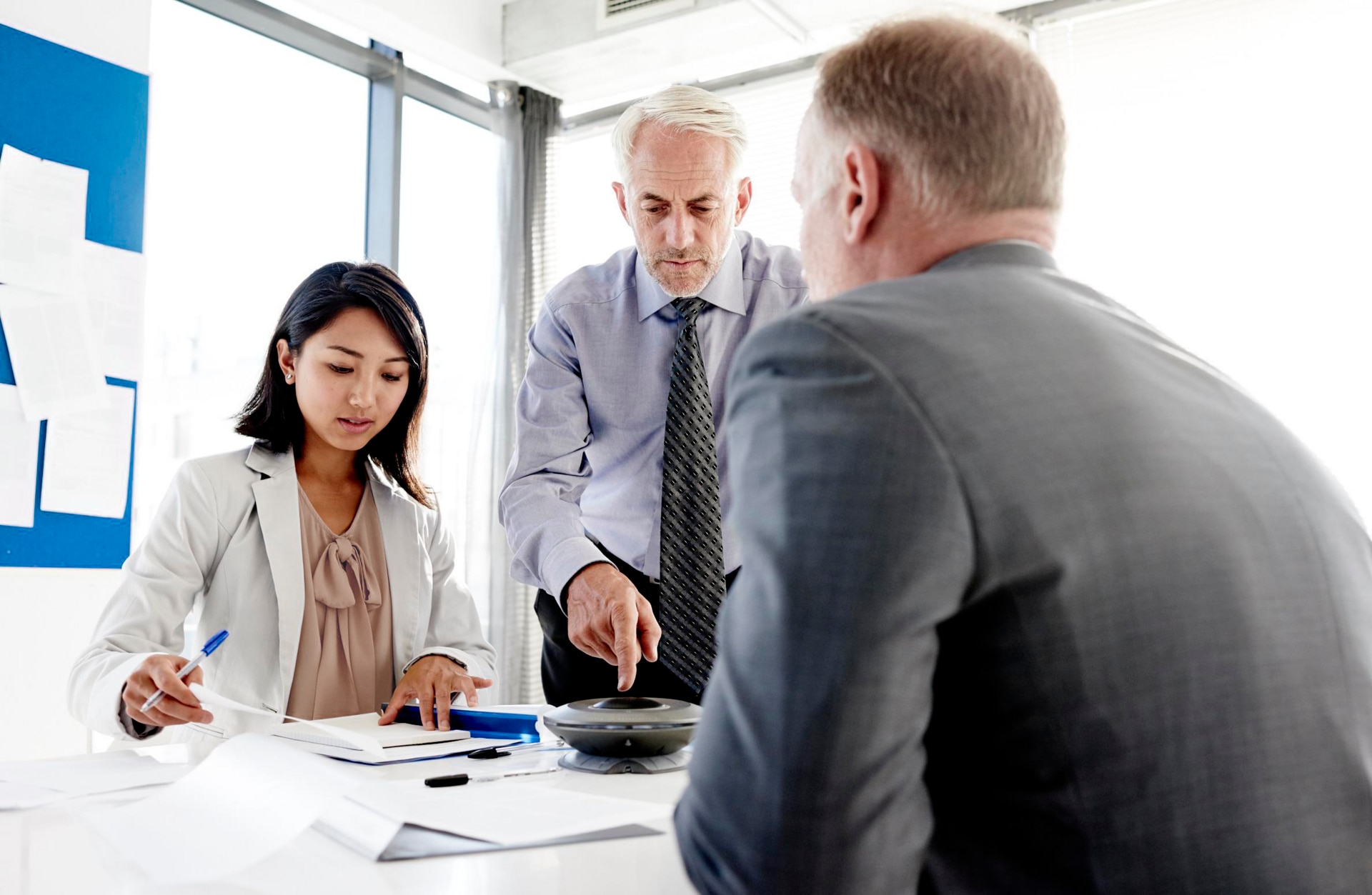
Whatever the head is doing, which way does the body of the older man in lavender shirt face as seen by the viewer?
toward the camera

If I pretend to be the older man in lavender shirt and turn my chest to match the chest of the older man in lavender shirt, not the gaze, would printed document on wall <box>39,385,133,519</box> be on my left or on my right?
on my right

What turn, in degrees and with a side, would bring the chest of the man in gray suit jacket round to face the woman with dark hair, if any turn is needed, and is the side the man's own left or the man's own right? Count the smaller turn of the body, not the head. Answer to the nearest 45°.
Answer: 0° — they already face them

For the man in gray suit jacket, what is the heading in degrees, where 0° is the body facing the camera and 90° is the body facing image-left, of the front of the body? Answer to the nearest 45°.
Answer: approximately 135°

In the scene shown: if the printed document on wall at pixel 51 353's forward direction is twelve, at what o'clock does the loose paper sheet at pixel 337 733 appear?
The loose paper sheet is roughly at 1 o'clock from the printed document on wall.

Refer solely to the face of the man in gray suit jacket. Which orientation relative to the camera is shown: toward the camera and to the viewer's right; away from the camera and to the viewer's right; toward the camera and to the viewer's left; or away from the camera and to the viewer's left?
away from the camera and to the viewer's left

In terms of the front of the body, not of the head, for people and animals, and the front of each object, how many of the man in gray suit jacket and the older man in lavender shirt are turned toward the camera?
1

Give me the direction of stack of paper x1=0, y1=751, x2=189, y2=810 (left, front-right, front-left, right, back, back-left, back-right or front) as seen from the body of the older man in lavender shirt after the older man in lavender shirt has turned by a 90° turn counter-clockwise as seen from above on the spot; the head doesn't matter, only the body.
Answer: back-right

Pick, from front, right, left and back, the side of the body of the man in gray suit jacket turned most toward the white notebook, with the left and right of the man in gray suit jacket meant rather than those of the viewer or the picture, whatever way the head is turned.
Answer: front

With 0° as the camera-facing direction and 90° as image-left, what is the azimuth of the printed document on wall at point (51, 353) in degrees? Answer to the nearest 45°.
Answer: approximately 315°

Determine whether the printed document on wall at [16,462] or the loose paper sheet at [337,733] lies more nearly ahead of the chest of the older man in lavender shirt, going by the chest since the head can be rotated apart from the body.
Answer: the loose paper sheet

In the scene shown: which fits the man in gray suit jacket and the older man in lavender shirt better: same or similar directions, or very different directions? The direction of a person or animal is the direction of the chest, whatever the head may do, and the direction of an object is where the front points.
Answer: very different directions

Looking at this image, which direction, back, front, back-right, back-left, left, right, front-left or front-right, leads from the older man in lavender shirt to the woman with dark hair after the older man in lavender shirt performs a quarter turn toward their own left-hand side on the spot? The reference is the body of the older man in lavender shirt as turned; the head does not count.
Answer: back

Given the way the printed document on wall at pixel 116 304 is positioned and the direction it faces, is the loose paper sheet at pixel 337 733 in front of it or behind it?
in front

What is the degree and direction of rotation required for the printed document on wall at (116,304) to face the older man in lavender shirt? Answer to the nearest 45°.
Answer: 0° — it already faces them

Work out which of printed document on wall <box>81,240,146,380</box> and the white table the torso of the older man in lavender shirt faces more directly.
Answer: the white table
